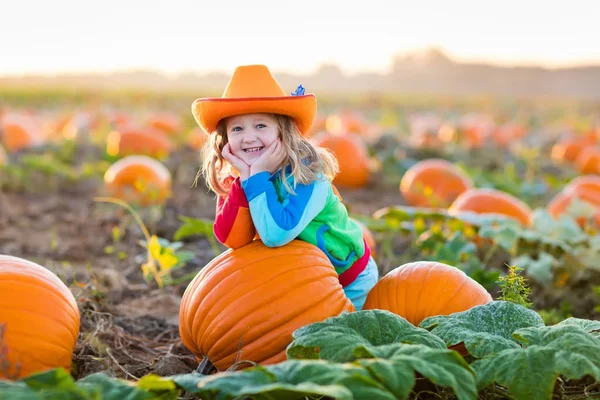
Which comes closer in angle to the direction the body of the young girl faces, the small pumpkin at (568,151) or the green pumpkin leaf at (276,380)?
the green pumpkin leaf

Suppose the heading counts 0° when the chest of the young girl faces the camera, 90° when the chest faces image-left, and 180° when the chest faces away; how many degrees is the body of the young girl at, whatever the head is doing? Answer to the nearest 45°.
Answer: approximately 45°

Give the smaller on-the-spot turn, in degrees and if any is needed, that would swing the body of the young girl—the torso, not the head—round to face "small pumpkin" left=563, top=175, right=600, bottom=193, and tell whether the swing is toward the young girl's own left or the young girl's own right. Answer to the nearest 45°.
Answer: approximately 180°

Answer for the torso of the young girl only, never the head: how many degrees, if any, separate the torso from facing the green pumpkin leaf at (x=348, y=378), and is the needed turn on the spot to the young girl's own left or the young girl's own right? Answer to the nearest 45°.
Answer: approximately 45° to the young girl's own left

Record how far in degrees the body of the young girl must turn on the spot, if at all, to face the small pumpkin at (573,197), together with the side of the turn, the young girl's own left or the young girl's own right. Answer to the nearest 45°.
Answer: approximately 180°

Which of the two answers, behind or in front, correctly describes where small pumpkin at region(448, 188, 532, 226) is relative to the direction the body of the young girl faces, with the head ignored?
behind

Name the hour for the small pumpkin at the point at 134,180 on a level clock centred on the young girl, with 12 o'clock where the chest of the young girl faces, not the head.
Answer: The small pumpkin is roughly at 4 o'clock from the young girl.

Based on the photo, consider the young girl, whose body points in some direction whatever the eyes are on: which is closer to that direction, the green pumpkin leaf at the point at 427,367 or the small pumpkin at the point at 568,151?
the green pumpkin leaf

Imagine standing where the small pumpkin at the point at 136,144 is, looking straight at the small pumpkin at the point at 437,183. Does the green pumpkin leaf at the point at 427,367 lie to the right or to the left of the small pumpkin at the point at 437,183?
right

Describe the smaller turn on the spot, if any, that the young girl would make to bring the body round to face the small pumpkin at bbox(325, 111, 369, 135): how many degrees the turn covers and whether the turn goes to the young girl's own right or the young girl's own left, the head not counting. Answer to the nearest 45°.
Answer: approximately 135° to the young girl's own right

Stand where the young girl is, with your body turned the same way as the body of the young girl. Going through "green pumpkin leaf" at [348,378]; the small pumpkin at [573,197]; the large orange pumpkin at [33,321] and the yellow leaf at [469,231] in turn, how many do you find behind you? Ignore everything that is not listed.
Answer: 2

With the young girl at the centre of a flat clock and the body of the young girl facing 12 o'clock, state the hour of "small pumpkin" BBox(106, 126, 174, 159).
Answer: The small pumpkin is roughly at 4 o'clock from the young girl.
